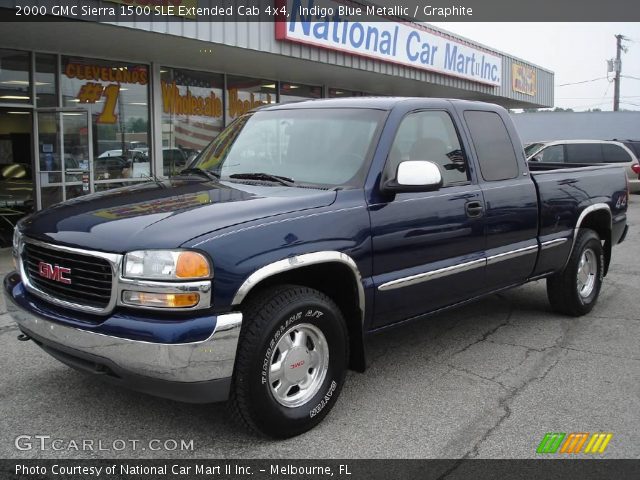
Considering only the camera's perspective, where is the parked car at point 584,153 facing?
facing to the left of the viewer

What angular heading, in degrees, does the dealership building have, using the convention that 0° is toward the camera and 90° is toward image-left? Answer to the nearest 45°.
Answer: approximately 315°

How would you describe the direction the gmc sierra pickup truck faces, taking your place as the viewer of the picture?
facing the viewer and to the left of the viewer

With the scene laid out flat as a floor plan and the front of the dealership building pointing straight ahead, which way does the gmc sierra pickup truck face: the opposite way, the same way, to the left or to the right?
to the right

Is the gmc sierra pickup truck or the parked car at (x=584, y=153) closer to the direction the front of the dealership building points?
the gmc sierra pickup truck

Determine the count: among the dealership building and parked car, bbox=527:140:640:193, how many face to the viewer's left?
1

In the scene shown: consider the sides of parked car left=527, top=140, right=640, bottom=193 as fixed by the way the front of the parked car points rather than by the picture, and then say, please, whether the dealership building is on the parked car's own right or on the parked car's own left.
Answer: on the parked car's own left

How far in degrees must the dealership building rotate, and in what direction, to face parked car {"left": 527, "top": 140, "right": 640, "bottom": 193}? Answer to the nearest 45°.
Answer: approximately 90° to its left

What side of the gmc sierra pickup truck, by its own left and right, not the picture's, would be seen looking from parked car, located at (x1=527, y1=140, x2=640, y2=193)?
back
